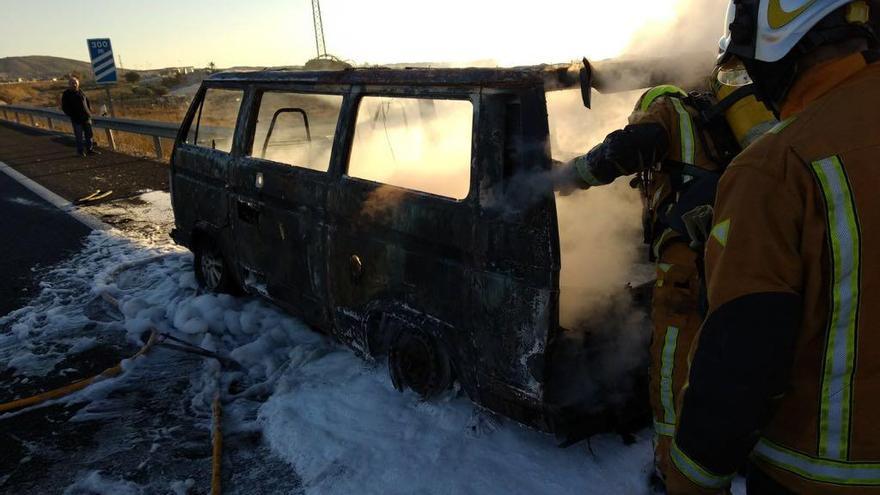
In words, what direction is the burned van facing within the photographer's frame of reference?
facing away from the viewer and to the left of the viewer

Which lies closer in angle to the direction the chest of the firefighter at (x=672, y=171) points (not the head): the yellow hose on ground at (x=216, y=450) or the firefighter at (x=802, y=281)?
the yellow hose on ground

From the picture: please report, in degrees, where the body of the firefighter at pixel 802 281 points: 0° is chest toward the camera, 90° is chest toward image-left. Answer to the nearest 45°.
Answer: approximately 135°

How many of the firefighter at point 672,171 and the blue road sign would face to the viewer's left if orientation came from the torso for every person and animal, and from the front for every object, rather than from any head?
1

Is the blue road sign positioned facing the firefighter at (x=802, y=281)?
yes

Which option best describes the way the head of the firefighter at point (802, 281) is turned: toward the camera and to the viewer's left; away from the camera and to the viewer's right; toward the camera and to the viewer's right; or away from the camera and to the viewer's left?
away from the camera and to the viewer's left

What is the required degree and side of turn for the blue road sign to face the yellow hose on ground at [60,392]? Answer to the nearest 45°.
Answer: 0° — it already faces it

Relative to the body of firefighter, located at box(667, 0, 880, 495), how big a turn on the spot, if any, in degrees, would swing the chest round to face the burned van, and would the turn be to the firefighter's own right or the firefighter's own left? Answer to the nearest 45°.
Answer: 0° — they already face it

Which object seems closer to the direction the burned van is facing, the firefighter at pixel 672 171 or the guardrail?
the guardrail

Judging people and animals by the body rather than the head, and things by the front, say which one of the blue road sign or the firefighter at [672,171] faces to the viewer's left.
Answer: the firefighter

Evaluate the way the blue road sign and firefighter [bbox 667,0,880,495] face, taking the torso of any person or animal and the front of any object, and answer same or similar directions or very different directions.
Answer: very different directions

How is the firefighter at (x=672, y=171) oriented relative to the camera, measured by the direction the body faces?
to the viewer's left
